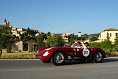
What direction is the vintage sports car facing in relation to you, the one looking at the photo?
facing the viewer and to the left of the viewer

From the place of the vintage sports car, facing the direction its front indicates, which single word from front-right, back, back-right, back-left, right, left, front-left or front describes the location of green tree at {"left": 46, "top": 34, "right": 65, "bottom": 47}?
back-right

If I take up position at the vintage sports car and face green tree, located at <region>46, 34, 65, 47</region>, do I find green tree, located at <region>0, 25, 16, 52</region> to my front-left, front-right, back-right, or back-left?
front-left

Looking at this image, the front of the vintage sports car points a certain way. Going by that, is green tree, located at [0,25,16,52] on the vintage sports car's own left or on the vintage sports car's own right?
on the vintage sports car's own right

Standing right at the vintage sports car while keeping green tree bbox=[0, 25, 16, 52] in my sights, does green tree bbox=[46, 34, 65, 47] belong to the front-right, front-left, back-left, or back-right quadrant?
front-right
